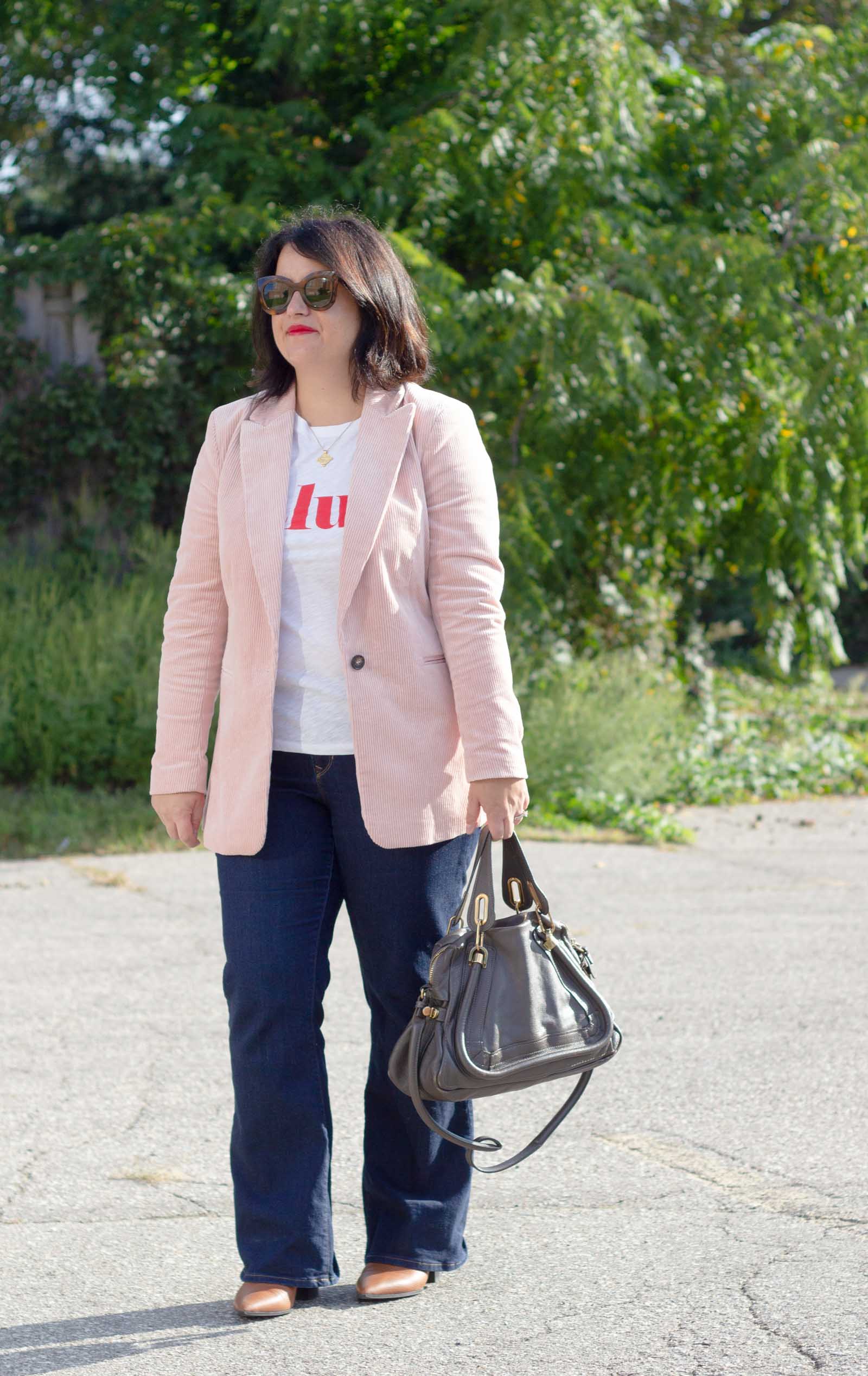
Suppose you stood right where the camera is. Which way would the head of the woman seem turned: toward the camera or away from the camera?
toward the camera

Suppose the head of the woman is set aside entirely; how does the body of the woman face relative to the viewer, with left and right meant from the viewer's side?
facing the viewer and to the left of the viewer

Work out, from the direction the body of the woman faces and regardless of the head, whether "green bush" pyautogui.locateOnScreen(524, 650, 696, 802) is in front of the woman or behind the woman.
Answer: behind
